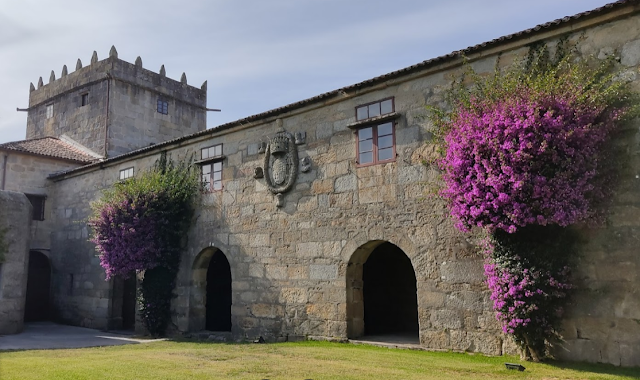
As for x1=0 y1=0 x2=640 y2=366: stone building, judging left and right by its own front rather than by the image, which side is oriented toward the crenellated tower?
right

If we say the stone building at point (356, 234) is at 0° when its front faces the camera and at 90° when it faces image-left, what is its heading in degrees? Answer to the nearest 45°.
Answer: approximately 45°
